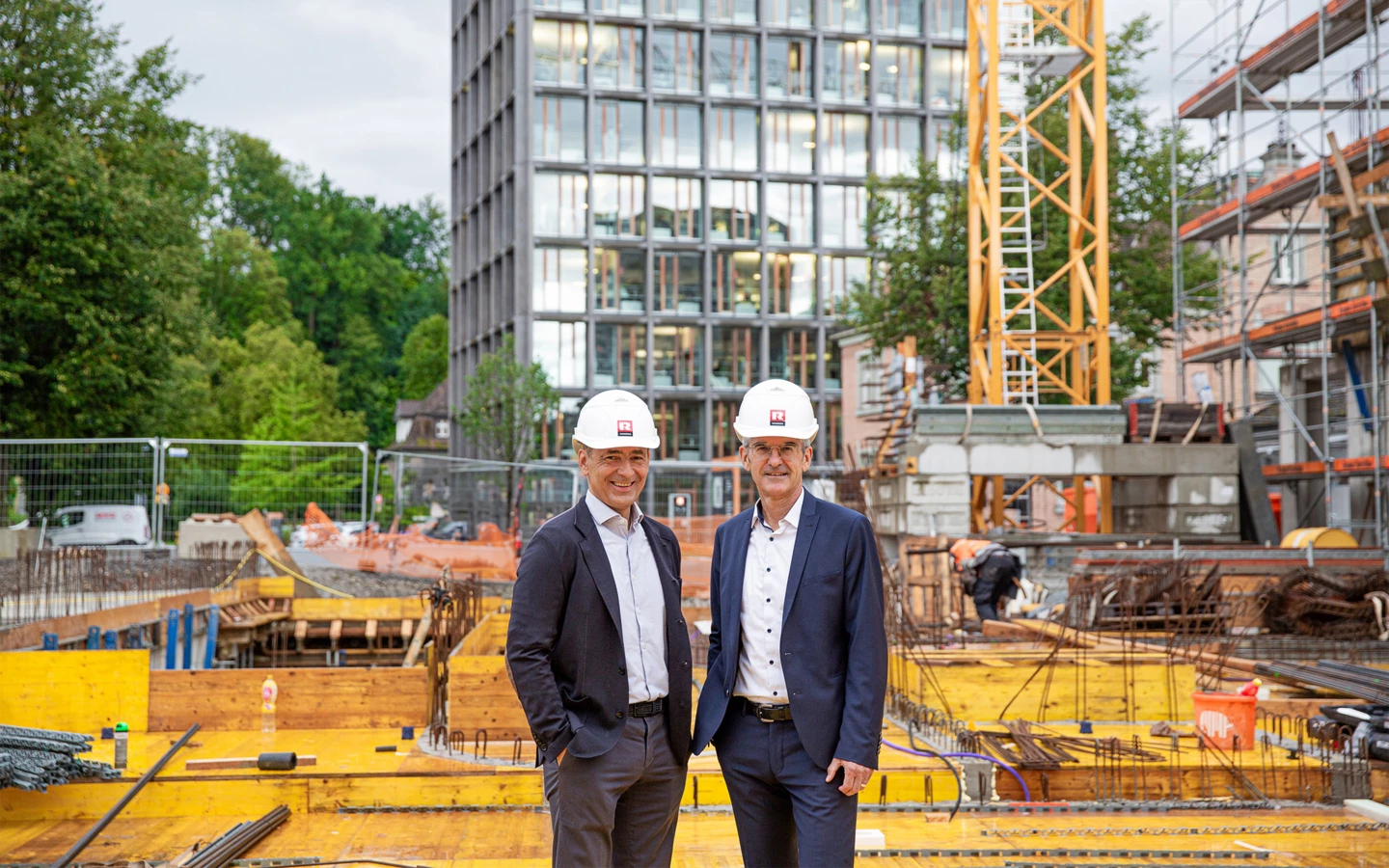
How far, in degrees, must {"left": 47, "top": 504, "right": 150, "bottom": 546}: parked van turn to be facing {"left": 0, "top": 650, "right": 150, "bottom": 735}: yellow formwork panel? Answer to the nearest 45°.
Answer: approximately 90° to its left

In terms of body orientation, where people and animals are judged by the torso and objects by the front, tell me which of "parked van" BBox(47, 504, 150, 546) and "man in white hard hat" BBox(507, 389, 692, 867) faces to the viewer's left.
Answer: the parked van

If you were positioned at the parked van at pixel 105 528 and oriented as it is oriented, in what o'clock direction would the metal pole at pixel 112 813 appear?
The metal pole is roughly at 9 o'clock from the parked van.

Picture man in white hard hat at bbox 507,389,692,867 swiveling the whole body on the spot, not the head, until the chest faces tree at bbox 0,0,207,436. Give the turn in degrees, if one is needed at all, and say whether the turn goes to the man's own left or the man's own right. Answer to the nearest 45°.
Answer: approximately 180°

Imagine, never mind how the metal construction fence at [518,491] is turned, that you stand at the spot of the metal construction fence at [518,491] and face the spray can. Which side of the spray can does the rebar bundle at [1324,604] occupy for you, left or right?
left

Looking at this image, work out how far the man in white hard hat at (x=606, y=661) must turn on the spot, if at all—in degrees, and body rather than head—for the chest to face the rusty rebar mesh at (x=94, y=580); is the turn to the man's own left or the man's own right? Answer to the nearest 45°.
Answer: approximately 180°

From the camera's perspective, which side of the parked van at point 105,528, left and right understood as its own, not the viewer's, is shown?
left

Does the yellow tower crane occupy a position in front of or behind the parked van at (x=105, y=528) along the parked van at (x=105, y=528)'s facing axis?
behind

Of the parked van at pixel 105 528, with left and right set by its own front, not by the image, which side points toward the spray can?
left

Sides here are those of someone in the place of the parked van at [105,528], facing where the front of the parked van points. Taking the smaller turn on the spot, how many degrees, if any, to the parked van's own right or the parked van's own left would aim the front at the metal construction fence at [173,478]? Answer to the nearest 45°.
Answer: approximately 135° to the parked van's own left

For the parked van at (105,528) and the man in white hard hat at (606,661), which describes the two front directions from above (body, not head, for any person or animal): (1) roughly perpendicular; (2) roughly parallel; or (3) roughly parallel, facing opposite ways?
roughly perpendicular

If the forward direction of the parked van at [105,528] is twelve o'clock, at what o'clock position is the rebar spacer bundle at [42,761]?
The rebar spacer bundle is roughly at 9 o'clock from the parked van.

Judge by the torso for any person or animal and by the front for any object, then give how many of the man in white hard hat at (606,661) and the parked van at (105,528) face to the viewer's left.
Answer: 1

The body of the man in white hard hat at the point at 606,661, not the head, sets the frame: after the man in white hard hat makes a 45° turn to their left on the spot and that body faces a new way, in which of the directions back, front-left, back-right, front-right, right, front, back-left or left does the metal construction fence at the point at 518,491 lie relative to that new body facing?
left

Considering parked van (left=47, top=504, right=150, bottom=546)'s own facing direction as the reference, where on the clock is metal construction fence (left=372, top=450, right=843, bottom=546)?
The metal construction fence is roughly at 6 o'clock from the parked van.
